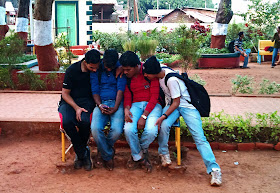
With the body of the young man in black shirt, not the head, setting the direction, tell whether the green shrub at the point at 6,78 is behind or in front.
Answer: behind

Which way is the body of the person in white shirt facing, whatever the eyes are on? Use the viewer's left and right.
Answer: facing the viewer and to the left of the viewer

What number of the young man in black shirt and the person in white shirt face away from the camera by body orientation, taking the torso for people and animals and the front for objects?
0

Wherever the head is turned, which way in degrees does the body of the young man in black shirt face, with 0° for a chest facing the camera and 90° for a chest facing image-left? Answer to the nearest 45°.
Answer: approximately 315°

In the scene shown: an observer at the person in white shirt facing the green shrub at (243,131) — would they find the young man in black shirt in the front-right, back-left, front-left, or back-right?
back-left

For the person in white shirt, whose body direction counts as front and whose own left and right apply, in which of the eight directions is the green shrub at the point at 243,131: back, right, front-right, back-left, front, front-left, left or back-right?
back

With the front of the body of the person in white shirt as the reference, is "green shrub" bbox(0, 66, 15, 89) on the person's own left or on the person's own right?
on the person's own right

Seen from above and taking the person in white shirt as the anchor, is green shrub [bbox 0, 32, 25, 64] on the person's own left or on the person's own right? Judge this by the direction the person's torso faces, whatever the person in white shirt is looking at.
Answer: on the person's own right

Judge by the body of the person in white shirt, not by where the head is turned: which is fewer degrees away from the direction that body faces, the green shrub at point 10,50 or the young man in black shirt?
the young man in black shirt
